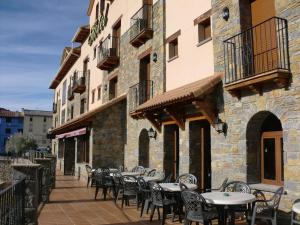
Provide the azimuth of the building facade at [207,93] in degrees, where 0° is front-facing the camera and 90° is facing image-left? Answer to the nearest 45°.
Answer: approximately 45°

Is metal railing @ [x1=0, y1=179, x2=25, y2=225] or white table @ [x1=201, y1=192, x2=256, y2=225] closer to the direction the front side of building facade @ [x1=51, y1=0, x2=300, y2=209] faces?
the metal railing

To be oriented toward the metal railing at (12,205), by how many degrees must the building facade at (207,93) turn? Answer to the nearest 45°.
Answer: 0° — it already faces it

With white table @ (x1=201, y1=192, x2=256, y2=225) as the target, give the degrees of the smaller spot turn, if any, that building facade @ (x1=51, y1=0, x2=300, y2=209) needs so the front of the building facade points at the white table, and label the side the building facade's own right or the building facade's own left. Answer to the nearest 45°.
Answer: approximately 45° to the building facade's own left
